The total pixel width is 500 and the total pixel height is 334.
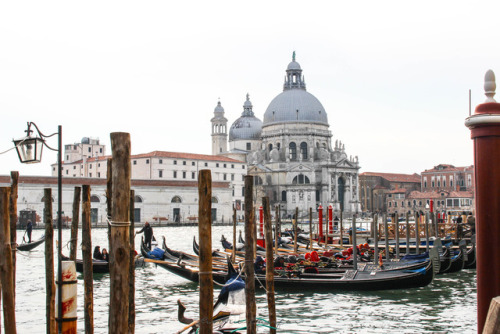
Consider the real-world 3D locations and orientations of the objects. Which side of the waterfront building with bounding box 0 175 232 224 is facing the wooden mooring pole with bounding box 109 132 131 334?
front

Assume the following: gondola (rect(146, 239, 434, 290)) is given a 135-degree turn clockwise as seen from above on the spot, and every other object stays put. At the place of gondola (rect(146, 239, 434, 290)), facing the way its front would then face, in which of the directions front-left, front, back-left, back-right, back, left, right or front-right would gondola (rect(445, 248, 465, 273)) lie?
back

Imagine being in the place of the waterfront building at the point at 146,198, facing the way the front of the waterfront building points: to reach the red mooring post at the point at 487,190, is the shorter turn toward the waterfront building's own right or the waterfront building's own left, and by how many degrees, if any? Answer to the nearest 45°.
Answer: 0° — it already faces it

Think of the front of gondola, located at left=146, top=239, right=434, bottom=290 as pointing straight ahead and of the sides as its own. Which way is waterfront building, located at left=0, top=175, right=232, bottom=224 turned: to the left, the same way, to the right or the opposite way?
to the right

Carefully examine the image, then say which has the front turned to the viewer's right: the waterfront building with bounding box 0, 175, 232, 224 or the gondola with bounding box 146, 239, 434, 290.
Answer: the gondola

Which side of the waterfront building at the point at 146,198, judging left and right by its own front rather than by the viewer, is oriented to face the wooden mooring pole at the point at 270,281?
front

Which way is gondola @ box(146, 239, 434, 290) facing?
to the viewer's right

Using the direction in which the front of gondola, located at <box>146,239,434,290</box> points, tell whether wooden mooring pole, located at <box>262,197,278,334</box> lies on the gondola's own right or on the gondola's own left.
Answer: on the gondola's own right

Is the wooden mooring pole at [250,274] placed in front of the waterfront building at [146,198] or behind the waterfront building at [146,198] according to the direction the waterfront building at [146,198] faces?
in front

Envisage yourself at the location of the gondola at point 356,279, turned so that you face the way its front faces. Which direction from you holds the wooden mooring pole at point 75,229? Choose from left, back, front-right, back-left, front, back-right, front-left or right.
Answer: back-right

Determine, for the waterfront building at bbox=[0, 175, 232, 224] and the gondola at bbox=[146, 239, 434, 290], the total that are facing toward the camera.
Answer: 1

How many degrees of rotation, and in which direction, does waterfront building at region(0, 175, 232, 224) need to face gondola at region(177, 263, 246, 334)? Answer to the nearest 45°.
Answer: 0° — it already faces it
